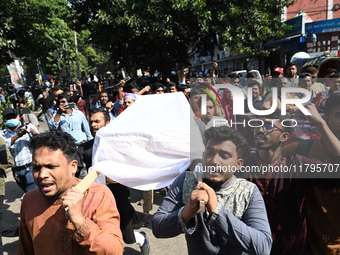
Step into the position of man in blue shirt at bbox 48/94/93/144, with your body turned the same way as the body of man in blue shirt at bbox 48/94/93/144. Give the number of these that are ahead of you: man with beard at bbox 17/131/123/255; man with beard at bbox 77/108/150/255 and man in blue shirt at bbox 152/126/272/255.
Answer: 3

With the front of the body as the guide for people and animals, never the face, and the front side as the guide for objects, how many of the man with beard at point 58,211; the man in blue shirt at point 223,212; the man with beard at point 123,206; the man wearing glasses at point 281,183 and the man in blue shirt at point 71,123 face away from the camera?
0

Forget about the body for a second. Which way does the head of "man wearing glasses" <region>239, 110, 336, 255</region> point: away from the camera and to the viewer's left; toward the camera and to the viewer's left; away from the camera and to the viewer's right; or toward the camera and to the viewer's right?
toward the camera and to the viewer's left

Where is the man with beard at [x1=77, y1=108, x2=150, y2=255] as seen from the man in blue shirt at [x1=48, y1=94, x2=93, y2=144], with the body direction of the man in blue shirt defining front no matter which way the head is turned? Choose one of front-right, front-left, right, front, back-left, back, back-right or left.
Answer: front

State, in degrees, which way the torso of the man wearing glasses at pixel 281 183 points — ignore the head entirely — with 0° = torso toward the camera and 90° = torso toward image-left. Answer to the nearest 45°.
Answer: approximately 45°

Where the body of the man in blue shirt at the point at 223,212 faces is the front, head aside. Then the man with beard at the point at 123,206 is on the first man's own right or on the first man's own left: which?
on the first man's own right

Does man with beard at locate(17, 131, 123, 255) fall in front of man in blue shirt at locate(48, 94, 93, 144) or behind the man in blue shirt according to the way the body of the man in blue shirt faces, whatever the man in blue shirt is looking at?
in front

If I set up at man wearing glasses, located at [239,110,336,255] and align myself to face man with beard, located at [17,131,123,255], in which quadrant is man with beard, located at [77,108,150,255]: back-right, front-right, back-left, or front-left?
front-right

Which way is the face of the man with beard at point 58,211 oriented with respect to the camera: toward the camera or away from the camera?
toward the camera

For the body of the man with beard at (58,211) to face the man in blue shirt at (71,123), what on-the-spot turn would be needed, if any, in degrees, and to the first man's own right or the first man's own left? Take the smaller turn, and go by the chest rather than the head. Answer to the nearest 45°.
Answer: approximately 135° to the first man's own right

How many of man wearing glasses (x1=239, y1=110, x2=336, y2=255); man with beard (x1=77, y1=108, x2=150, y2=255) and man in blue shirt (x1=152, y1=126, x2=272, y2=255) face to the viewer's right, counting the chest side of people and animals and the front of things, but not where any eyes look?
0

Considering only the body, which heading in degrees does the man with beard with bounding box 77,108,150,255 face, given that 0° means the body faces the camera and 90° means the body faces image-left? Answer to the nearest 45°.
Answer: approximately 45°

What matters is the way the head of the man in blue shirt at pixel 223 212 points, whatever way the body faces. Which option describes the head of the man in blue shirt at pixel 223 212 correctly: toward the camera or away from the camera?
toward the camera

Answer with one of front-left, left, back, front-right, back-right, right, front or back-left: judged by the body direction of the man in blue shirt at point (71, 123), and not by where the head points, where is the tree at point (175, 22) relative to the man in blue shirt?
back-left

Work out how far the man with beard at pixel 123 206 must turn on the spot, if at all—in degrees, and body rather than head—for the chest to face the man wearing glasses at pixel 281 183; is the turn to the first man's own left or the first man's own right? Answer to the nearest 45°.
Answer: approximately 90° to the first man's own left
